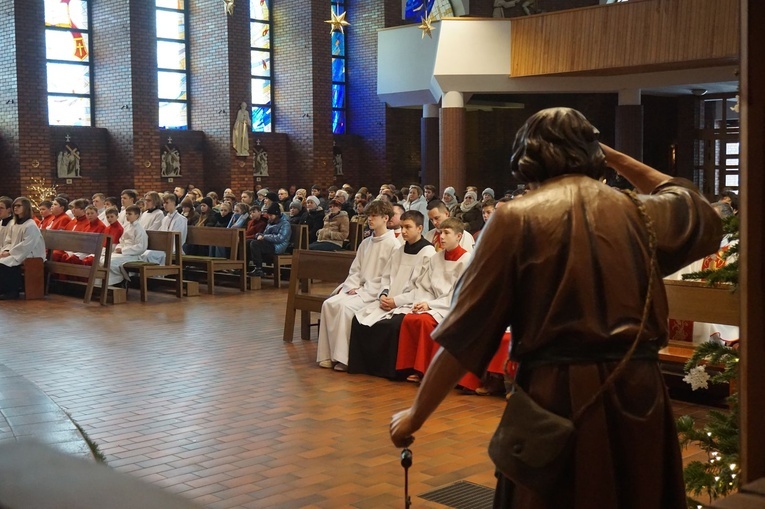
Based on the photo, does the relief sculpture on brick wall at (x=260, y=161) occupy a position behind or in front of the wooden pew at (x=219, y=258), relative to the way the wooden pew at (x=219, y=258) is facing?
behind

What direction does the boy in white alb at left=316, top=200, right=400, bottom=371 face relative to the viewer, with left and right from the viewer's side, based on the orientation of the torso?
facing the viewer and to the left of the viewer

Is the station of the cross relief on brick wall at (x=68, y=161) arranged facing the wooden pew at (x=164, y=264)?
yes

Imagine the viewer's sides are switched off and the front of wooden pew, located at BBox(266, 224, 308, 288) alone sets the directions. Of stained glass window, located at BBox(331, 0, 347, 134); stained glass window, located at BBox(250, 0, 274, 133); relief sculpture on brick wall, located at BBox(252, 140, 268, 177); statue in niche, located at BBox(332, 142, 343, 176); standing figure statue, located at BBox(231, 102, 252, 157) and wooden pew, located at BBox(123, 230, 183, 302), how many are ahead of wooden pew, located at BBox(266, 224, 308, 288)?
1

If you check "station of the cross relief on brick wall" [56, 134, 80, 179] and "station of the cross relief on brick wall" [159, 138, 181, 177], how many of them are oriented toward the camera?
2

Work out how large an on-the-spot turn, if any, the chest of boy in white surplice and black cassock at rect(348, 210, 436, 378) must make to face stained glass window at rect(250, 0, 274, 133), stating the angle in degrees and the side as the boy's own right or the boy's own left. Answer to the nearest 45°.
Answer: approximately 135° to the boy's own right

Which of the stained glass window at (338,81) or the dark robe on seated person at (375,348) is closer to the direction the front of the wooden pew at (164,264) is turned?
the dark robe on seated person

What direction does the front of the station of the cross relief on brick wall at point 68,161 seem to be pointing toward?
toward the camera

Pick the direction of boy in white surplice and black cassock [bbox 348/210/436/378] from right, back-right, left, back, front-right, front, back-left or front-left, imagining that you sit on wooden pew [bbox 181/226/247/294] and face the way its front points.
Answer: front-left

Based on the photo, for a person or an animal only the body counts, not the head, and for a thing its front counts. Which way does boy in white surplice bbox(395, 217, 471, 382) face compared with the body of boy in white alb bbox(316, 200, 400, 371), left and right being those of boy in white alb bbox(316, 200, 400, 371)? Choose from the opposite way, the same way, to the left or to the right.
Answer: the same way

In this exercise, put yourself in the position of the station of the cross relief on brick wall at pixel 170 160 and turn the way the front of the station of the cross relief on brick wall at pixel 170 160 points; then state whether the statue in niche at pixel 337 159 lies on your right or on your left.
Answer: on your left

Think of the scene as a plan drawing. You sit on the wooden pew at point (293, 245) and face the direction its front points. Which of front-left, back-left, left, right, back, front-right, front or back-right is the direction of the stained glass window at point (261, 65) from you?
back-right

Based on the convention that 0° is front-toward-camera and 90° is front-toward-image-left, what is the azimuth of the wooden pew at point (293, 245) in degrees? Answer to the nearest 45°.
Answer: approximately 45°

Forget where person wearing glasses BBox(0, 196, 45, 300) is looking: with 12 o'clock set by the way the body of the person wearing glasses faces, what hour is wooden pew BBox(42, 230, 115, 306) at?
The wooden pew is roughly at 9 o'clock from the person wearing glasses.

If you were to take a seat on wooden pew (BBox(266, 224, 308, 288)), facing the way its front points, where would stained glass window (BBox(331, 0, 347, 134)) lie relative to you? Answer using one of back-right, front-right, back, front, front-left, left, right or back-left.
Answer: back-right

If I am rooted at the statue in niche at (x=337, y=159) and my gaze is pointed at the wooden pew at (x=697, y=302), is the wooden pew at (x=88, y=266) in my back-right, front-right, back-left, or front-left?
front-right

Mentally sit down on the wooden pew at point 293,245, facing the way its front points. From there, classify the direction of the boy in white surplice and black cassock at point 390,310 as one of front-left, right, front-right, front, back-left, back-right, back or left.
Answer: front-left
